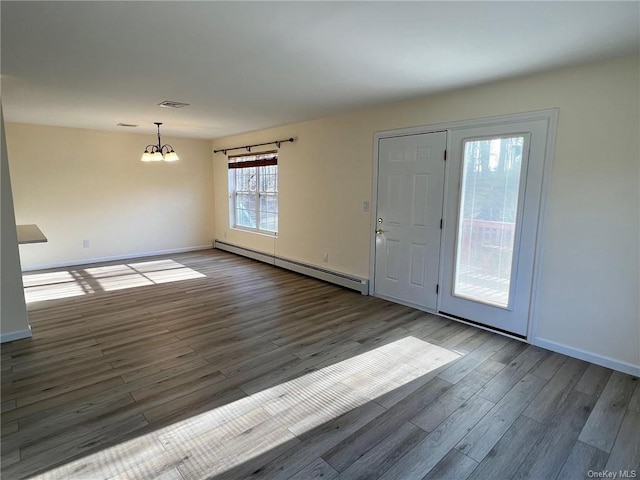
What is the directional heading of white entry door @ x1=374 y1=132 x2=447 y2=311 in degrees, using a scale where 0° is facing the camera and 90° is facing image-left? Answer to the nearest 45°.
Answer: approximately 45°

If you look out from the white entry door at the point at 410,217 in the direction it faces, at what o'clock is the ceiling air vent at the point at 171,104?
The ceiling air vent is roughly at 1 o'clock from the white entry door.

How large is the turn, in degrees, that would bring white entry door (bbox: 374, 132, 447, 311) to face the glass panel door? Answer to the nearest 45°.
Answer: approximately 90° to its left

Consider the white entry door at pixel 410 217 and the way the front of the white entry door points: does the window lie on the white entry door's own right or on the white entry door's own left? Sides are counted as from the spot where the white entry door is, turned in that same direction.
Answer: on the white entry door's own right

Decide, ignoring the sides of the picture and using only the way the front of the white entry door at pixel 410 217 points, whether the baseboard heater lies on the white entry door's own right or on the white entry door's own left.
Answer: on the white entry door's own right

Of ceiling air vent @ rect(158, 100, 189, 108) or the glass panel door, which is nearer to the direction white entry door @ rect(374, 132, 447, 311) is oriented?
the ceiling air vent

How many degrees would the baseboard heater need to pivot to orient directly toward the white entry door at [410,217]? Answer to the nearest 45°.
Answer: approximately 90° to its left

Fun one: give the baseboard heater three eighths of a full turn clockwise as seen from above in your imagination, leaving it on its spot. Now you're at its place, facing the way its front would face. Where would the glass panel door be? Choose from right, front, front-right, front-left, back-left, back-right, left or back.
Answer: back-right
